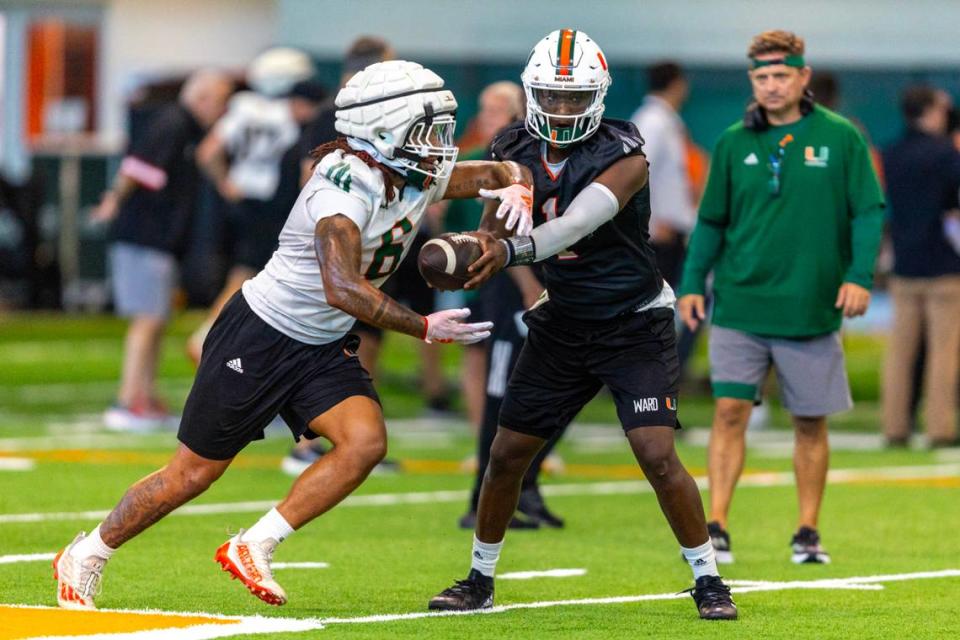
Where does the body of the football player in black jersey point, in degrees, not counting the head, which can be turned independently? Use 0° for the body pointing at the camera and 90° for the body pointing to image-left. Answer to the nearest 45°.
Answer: approximately 45°

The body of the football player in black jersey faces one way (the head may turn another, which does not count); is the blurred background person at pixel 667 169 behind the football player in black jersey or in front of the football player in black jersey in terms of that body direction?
behind

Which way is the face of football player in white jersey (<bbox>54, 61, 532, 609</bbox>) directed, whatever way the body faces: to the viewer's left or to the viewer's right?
to the viewer's right

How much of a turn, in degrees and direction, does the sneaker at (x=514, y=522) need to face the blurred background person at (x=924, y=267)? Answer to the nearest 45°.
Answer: approximately 45° to its left

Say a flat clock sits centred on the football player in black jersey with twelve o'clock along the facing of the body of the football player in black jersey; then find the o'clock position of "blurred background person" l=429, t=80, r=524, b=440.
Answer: The blurred background person is roughly at 4 o'clock from the football player in black jersey.

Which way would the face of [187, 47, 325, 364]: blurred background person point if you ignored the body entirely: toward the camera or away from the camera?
away from the camera

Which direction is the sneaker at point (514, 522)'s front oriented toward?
to the viewer's right

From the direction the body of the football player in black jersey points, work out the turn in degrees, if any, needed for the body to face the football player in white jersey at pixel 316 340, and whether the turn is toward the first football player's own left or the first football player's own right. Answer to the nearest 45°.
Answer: approximately 45° to the first football player's own right
